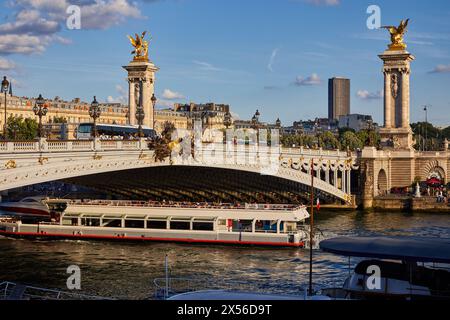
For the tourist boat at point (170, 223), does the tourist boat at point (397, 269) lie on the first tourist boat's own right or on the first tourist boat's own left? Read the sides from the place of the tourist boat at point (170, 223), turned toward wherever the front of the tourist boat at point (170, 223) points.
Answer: on the first tourist boat's own left

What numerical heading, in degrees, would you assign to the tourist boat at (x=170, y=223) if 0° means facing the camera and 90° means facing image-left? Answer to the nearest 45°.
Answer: approximately 90°

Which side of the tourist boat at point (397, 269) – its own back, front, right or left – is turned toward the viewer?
left

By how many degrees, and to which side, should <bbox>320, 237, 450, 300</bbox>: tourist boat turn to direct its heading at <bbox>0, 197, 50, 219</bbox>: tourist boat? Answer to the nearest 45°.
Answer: approximately 45° to its right

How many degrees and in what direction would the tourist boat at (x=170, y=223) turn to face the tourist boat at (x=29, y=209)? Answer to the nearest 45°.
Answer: approximately 45° to its right

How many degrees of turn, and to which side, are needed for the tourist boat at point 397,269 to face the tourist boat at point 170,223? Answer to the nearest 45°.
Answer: approximately 45° to its right
